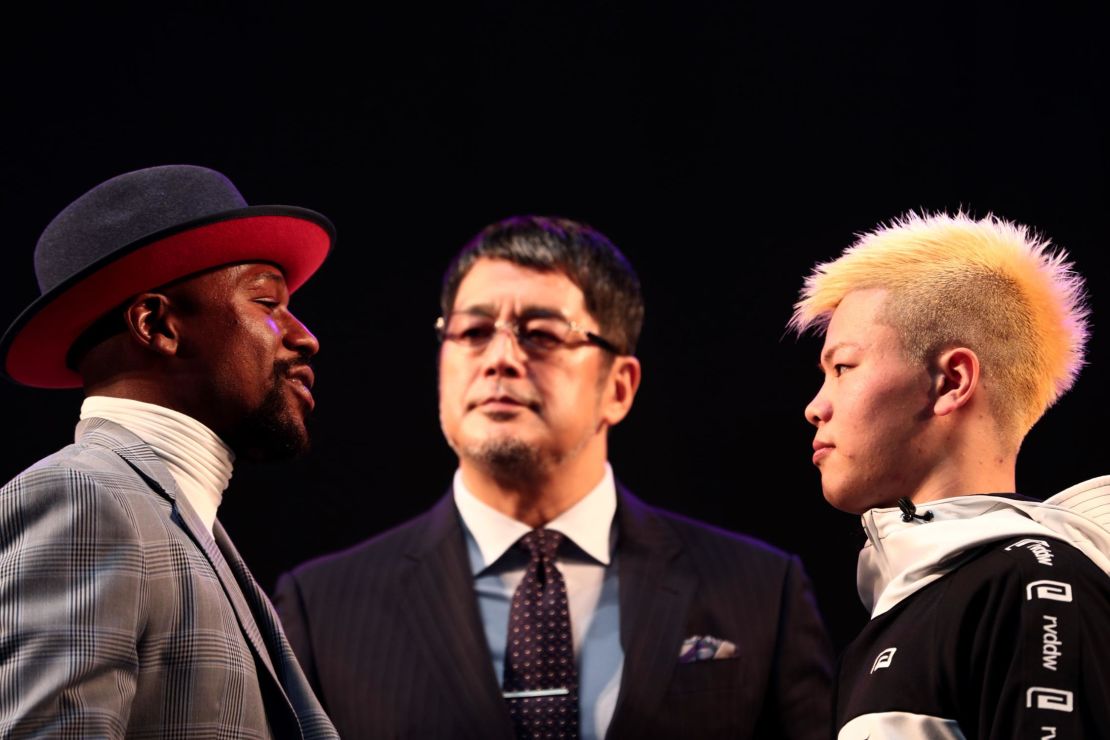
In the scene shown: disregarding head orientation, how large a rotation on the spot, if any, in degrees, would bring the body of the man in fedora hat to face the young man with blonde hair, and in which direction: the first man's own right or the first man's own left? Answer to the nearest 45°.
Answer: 0° — they already face them

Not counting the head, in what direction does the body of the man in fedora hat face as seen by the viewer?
to the viewer's right

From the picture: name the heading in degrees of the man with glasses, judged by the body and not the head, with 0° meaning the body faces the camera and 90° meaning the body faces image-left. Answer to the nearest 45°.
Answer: approximately 0°

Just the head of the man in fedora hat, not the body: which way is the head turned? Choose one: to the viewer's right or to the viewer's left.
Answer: to the viewer's right

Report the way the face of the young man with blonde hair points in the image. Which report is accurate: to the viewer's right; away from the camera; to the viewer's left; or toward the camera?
to the viewer's left

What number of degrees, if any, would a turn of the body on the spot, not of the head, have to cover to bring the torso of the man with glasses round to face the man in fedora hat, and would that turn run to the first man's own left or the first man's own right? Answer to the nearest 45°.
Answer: approximately 45° to the first man's own right

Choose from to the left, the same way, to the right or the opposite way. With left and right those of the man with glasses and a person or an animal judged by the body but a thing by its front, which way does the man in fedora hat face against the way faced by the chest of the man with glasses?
to the left

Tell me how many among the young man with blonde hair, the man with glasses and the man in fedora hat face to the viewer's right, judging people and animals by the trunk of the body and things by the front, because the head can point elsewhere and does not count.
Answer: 1

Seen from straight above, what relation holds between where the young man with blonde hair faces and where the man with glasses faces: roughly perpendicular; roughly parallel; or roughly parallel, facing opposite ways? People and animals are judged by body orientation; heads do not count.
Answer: roughly perpendicular

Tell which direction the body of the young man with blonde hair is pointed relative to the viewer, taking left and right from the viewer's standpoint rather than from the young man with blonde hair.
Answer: facing to the left of the viewer

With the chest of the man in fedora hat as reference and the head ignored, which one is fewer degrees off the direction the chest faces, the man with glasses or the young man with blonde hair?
the young man with blonde hair

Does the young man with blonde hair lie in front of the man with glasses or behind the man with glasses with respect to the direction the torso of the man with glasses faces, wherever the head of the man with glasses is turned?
in front

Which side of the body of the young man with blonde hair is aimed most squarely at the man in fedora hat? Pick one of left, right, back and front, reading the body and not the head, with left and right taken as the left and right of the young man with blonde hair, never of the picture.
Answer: front
